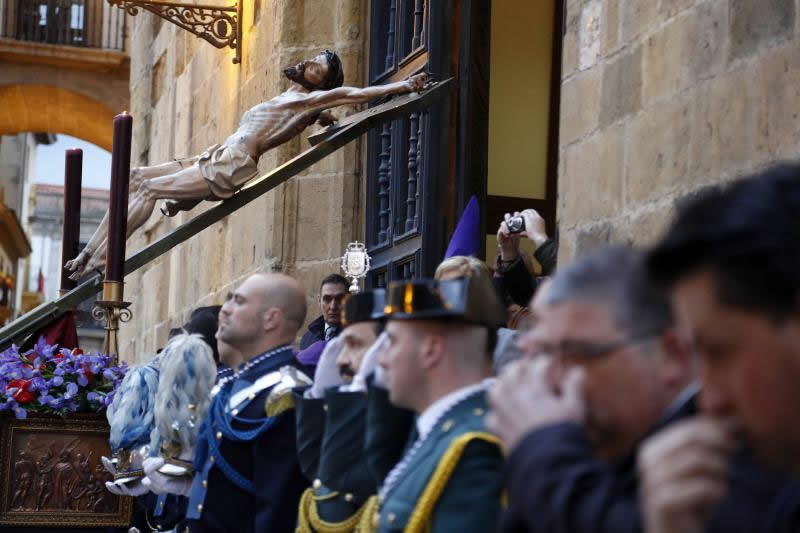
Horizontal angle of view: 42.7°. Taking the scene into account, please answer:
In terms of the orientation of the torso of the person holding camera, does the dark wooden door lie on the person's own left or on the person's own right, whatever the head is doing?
on the person's own right

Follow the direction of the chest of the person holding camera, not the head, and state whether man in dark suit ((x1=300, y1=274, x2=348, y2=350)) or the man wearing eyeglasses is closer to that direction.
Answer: the man wearing eyeglasses

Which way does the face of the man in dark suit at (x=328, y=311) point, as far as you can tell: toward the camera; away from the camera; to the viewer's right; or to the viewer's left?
toward the camera

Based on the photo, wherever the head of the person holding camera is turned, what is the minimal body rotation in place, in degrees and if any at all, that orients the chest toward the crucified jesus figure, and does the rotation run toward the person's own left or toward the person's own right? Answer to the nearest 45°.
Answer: approximately 90° to the person's own right

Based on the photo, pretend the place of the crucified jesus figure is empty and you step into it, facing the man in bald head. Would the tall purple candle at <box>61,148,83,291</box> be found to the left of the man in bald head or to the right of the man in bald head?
right

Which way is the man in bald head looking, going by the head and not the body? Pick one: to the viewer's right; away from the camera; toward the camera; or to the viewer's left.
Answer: to the viewer's left

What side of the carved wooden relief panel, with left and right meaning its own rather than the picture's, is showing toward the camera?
front

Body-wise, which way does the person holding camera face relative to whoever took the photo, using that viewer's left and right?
facing the viewer and to the left of the viewer

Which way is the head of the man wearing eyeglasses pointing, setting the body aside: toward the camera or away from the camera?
toward the camera

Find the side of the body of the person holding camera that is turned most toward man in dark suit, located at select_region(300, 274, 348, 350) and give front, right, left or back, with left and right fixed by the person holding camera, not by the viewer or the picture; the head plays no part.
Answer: right

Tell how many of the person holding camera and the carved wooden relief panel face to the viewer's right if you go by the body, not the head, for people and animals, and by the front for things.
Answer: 0

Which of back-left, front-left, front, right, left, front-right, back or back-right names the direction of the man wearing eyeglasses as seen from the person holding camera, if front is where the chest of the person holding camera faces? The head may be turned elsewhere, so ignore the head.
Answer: front-left

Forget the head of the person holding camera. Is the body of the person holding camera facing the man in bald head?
yes
